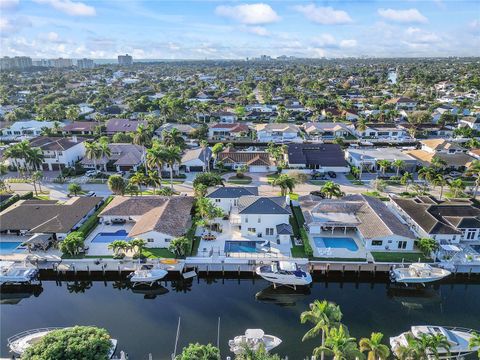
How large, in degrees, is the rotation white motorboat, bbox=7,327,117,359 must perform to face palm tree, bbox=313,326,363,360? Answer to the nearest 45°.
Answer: approximately 135° to its left

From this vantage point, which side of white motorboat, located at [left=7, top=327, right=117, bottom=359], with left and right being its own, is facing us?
left

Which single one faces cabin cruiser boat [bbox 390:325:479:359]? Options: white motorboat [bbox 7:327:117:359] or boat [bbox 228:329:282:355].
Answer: the boat

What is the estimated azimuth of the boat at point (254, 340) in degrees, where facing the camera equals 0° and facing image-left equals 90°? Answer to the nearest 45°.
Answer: approximately 270°

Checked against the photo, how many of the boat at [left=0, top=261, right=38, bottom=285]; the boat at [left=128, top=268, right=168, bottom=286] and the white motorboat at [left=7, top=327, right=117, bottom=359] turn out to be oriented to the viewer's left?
1

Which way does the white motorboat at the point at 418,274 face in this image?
to the viewer's right
